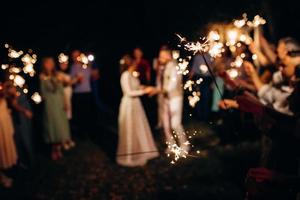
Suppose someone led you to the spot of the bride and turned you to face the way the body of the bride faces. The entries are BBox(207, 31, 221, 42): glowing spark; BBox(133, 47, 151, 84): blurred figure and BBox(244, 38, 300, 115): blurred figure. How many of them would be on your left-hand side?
1

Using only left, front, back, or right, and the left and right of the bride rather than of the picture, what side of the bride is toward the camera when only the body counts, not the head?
right

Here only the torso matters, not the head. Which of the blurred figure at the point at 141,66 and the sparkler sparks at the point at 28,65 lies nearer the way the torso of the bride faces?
the blurred figure

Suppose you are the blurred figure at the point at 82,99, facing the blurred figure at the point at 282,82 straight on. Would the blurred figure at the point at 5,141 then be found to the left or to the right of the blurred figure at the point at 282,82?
right

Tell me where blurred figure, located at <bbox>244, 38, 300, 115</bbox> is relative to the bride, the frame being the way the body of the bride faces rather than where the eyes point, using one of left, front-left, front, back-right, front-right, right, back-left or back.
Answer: front-right

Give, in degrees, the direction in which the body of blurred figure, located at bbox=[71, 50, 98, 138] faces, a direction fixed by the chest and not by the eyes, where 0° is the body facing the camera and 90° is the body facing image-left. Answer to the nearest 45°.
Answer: approximately 315°

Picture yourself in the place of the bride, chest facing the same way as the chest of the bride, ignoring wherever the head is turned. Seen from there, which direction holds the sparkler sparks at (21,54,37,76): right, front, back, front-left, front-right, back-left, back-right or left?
back-right

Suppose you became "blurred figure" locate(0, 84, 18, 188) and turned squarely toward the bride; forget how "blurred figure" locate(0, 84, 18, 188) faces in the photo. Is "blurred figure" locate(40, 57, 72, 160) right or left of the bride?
left

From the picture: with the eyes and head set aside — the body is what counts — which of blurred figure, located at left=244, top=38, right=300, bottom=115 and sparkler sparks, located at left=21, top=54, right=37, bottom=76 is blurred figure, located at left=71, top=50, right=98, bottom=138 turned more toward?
the blurred figure

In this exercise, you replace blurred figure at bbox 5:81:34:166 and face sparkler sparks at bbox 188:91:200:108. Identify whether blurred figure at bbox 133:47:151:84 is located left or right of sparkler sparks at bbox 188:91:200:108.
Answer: left

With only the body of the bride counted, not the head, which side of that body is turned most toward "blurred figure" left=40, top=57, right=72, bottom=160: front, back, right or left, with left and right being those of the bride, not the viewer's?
back

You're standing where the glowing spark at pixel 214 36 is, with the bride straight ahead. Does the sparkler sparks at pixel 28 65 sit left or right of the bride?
left

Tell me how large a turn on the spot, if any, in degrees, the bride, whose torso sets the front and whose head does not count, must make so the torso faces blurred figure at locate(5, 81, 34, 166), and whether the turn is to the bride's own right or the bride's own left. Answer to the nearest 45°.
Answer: approximately 180°

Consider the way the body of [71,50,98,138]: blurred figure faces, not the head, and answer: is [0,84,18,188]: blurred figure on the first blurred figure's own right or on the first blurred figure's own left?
on the first blurred figure's own right

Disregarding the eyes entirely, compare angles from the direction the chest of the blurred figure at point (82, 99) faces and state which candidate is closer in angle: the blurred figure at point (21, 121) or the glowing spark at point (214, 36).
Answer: the glowing spark
